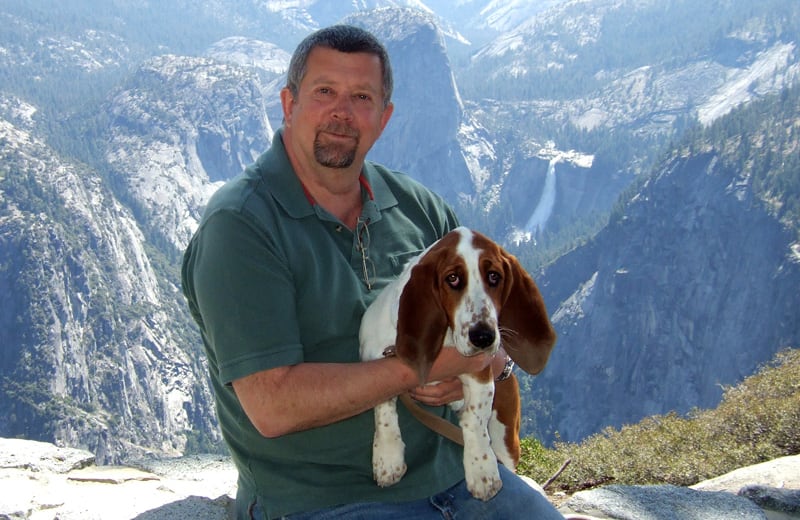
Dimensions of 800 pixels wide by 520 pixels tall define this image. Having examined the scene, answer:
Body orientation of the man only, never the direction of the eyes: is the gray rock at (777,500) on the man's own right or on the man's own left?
on the man's own left

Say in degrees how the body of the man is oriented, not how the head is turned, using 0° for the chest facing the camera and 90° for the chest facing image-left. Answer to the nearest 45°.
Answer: approximately 315°

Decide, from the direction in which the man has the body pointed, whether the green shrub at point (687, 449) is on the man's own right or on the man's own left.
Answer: on the man's own left

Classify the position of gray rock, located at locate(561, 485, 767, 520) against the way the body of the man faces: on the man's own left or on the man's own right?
on the man's own left

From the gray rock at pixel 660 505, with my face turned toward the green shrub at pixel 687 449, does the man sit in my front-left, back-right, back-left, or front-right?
back-left
